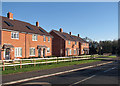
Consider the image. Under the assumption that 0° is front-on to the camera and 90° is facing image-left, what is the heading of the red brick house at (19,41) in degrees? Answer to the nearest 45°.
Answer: approximately 315°
